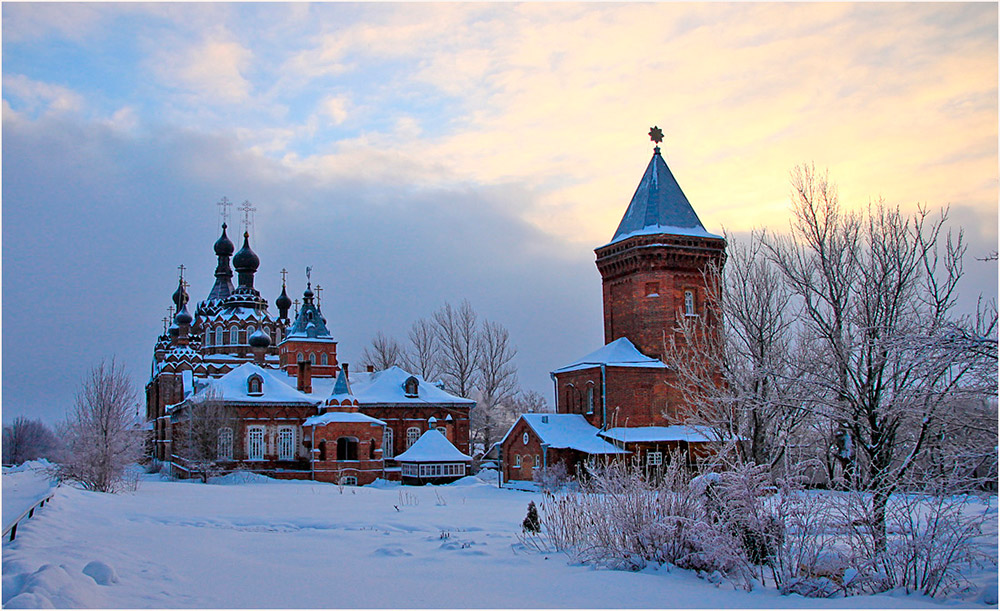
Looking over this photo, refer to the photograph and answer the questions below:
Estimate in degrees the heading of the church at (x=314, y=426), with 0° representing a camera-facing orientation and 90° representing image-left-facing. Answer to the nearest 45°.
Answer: approximately 0°

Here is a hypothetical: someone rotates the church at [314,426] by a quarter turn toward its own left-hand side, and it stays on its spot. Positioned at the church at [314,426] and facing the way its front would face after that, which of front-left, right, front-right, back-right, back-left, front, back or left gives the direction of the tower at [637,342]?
front-right
